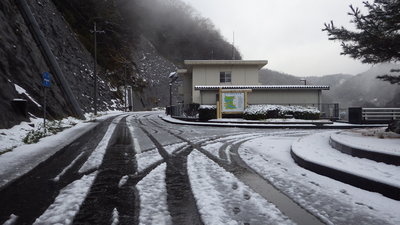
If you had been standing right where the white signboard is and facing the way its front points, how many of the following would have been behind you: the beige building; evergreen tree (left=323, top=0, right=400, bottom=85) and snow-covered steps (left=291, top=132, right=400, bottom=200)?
1

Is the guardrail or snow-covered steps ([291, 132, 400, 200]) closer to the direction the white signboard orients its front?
the snow-covered steps

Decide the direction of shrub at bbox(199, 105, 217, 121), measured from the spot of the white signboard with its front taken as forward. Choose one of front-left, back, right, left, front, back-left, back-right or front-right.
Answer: right

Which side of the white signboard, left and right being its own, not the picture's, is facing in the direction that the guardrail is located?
left

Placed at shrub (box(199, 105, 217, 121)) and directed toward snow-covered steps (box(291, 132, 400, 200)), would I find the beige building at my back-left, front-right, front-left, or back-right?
back-left

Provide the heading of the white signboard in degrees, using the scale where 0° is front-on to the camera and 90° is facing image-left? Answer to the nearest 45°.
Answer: approximately 0°

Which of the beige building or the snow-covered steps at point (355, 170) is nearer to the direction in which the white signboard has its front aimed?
the snow-covered steps

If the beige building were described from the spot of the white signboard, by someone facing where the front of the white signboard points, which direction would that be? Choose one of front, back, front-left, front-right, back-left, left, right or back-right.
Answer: back

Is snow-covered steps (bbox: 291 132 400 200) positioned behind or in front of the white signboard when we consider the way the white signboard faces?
in front

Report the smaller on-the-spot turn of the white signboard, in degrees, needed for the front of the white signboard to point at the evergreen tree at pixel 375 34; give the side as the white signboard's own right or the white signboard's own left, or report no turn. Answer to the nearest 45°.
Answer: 0° — it already faces it

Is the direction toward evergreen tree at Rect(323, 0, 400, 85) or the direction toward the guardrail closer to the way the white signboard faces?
the evergreen tree
